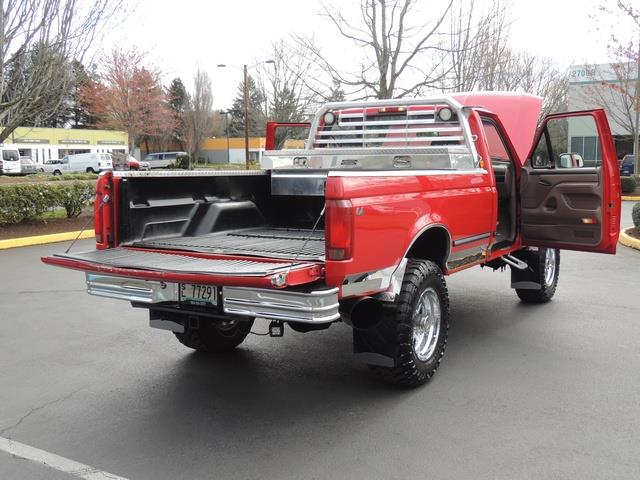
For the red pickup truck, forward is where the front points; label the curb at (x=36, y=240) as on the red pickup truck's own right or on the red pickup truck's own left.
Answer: on the red pickup truck's own left

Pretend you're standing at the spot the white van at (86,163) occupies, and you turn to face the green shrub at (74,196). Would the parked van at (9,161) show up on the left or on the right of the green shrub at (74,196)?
right

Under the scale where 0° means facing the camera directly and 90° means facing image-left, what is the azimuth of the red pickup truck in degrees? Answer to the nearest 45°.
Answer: approximately 225°

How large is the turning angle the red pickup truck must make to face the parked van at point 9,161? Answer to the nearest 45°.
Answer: approximately 90° to its left

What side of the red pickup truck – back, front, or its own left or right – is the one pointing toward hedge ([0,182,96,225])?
left

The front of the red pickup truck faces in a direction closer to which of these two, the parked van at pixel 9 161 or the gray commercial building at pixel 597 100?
the gray commercial building

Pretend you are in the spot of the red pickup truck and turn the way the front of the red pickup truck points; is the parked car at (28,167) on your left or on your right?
on your left

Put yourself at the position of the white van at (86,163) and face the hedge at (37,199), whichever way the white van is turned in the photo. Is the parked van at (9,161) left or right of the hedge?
right

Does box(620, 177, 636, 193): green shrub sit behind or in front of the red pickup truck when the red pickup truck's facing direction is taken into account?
in front

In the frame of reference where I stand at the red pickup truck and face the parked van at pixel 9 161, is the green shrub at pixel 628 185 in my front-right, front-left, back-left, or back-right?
front-right

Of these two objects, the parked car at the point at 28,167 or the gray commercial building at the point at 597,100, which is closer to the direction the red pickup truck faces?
the gray commercial building

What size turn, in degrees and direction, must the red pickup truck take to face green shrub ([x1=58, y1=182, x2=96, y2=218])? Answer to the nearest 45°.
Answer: approximately 90° to its left
